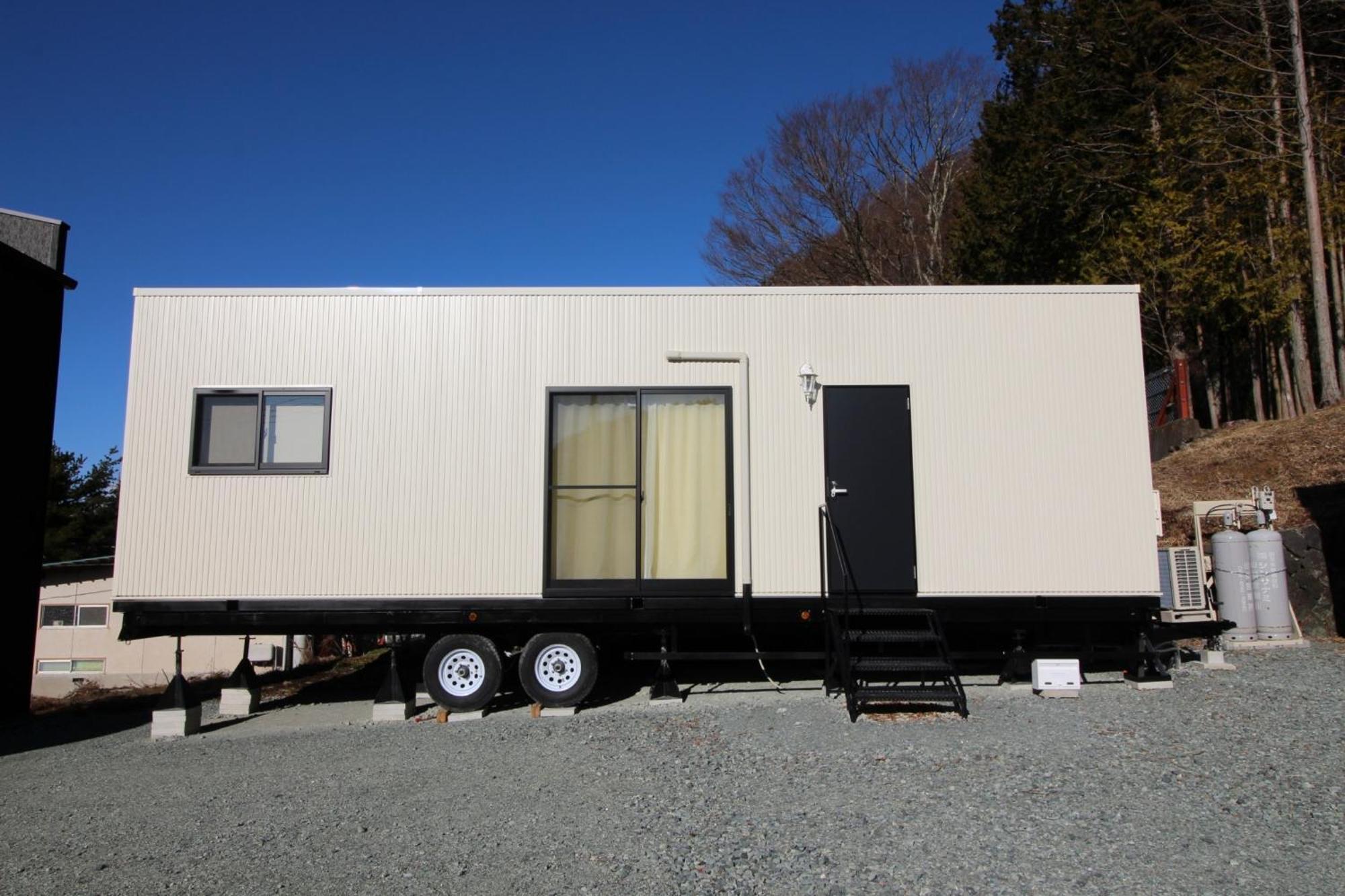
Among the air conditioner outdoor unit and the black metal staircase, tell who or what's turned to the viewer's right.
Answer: the air conditioner outdoor unit

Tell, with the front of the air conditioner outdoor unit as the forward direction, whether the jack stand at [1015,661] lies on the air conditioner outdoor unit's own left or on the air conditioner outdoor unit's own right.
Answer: on the air conditioner outdoor unit's own right

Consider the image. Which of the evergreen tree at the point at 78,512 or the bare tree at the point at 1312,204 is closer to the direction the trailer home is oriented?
the bare tree

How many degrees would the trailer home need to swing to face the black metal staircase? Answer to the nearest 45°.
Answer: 0° — it already faces it

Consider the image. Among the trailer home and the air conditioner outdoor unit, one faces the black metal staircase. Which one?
the trailer home

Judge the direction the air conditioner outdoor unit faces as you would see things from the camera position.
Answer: facing to the right of the viewer

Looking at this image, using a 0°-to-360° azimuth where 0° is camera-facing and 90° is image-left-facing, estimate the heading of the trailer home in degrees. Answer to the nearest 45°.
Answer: approximately 270°

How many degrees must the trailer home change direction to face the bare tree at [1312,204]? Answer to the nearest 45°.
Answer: approximately 135° to its left

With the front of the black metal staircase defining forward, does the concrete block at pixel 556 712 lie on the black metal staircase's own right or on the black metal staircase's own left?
on the black metal staircase's own right

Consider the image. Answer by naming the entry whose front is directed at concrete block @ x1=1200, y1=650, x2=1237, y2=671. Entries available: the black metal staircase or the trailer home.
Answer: the trailer home

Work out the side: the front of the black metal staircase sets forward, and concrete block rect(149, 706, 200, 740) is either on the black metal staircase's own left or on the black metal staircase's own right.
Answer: on the black metal staircase's own right

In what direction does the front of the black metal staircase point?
toward the camera

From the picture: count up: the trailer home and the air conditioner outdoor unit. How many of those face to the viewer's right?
2

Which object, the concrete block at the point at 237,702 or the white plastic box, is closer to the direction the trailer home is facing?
the white plastic box

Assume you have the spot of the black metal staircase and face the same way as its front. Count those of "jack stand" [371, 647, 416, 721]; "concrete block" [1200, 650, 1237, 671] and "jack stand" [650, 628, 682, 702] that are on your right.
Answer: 2

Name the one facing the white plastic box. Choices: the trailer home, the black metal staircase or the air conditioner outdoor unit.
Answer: the trailer home
